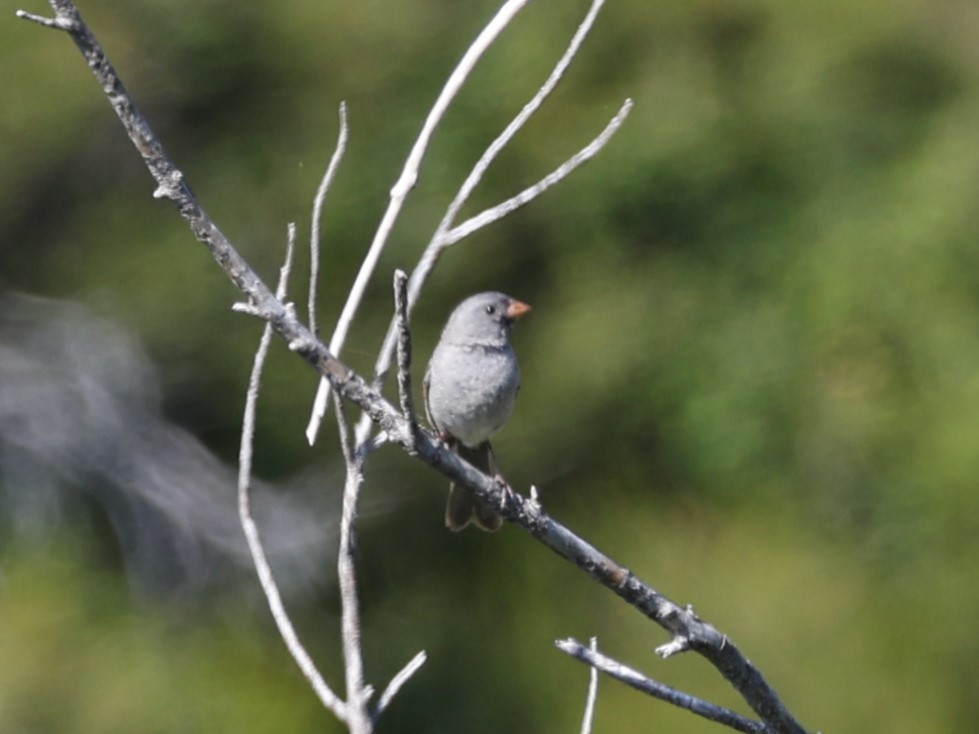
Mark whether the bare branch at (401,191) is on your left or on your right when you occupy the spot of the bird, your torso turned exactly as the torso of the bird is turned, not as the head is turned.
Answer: on your right

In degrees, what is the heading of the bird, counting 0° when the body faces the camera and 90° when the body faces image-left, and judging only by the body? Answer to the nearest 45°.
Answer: approximately 315°

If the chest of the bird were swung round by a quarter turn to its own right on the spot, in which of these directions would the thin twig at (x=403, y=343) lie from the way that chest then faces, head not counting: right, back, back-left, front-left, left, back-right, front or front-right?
front-left
